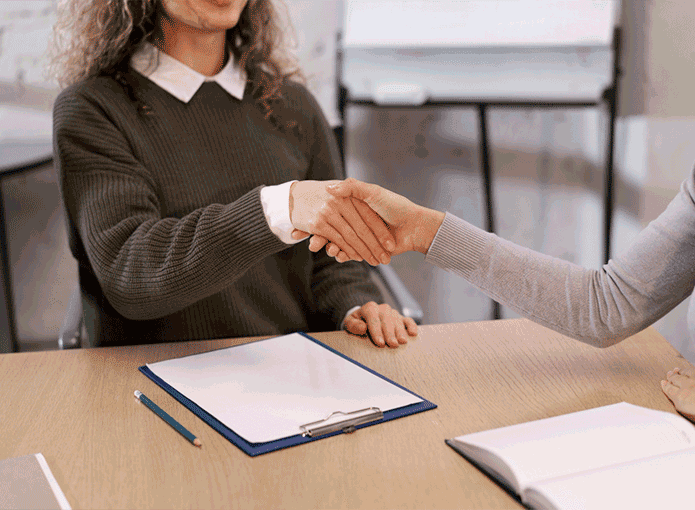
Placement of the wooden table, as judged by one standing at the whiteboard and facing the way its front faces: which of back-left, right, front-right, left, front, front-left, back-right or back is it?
front

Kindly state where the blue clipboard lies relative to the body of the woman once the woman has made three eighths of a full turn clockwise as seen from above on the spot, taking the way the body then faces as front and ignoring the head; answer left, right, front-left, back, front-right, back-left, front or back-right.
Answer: left

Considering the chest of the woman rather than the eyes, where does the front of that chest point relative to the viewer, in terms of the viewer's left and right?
facing the viewer and to the right of the viewer

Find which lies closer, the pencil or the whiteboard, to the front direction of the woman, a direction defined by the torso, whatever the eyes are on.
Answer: the pencil

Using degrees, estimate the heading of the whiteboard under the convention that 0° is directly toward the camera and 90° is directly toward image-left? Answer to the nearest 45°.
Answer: approximately 0°

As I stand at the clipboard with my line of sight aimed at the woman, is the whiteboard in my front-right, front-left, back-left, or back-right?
front-right

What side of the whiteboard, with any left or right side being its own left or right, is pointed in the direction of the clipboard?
front

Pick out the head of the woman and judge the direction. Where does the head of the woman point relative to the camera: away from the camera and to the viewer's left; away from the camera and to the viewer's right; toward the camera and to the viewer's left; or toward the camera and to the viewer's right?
toward the camera and to the viewer's right

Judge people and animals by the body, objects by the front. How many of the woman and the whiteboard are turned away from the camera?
0

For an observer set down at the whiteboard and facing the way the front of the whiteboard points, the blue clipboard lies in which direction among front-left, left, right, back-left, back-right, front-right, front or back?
front

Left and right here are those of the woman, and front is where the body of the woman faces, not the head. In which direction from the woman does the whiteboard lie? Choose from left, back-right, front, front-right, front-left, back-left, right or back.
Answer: left
